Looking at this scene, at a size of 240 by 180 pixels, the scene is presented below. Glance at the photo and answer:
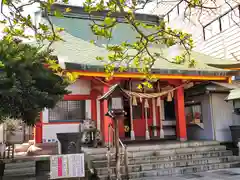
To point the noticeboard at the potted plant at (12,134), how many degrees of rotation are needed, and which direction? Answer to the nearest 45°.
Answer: approximately 135° to its right

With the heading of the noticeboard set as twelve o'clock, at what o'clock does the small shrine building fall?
The small shrine building is roughly at 7 o'clock from the noticeboard.

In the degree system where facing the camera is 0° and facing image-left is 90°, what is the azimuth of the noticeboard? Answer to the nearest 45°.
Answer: approximately 0°

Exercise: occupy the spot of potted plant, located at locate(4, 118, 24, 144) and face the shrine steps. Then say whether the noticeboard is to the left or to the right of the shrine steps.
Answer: right

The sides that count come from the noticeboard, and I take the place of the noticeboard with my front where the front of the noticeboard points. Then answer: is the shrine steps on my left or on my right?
on my left

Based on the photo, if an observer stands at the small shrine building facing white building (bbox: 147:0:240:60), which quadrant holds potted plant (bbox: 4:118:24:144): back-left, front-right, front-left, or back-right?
back-left

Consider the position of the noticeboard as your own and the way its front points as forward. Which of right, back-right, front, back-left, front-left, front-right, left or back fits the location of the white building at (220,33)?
back-left
